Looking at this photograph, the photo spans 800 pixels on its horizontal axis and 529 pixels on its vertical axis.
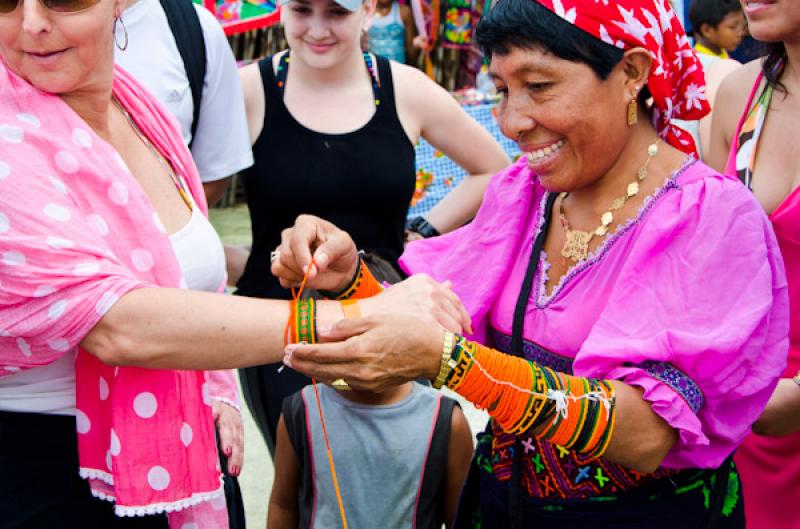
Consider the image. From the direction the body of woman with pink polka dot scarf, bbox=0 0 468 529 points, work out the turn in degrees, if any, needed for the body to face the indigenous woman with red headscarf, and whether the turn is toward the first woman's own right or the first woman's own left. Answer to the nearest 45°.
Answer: approximately 45° to the first woman's own left

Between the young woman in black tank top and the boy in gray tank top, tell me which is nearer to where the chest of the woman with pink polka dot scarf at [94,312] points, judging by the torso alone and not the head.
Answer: the boy in gray tank top

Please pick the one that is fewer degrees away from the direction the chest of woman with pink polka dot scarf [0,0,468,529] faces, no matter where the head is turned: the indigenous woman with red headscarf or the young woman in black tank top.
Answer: the indigenous woman with red headscarf

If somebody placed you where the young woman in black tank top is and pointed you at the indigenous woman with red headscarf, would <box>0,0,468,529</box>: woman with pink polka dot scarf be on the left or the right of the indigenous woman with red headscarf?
right

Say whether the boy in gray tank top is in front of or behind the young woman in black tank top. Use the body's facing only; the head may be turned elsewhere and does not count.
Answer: in front

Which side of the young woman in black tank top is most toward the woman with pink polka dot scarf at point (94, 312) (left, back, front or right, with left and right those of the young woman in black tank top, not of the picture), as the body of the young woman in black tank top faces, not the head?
front

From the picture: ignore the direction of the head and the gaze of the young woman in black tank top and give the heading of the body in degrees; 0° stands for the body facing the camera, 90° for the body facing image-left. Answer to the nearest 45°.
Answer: approximately 0°

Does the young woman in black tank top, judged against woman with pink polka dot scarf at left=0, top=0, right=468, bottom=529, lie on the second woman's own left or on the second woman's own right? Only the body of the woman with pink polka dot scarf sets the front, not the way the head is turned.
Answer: on the second woman's own left

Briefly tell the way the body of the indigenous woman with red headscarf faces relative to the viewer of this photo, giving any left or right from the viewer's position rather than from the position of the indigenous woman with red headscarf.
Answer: facing the viewer and to the left of the viewer

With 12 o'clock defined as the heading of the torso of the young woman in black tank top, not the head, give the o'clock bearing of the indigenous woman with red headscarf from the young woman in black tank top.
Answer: The indigenous woman with red headscarf is roughly at 11 o'clock from the young woman in black tank top.

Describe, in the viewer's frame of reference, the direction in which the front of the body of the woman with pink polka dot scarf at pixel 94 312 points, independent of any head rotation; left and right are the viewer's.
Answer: facing the viewer and to the right of the viewer
